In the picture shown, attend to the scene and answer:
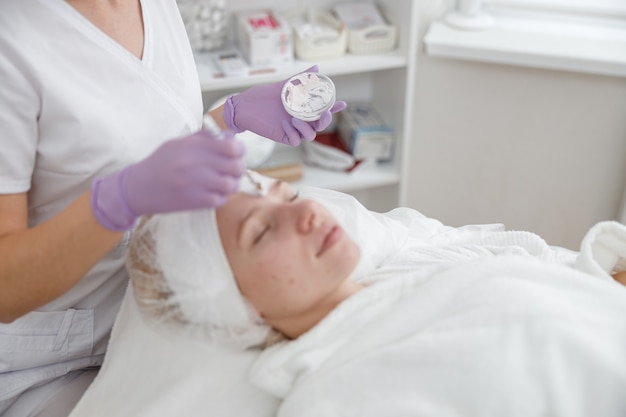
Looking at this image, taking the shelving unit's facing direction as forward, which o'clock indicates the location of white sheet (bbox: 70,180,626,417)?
The white sheet is roughly at 12 o'clock from the shelving unit.

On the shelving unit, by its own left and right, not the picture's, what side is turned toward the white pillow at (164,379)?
front

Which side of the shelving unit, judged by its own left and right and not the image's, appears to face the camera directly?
front

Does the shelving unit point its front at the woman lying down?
yes
